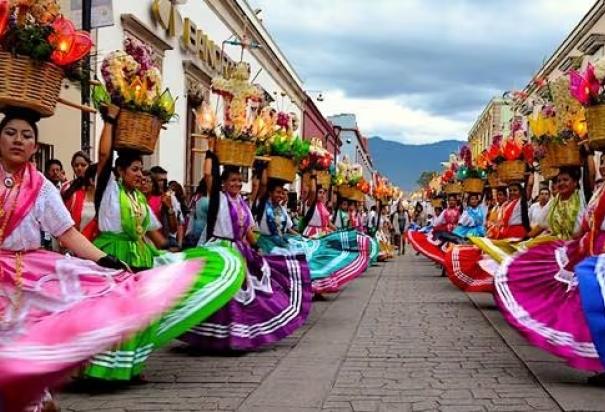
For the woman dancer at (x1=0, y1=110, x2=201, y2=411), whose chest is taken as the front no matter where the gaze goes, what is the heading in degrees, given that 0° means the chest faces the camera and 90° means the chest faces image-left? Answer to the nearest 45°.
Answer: approximately 0°

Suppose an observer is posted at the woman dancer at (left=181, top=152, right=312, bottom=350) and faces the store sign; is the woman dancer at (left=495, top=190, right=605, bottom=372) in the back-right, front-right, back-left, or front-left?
back-right

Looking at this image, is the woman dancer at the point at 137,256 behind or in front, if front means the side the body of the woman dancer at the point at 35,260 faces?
behind

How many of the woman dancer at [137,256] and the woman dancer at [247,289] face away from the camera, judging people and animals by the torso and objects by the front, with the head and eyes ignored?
0

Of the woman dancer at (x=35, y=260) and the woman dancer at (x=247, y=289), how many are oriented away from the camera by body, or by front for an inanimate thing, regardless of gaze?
0

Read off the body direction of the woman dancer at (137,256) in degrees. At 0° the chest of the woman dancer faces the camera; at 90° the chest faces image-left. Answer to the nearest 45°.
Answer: approximately 315°
